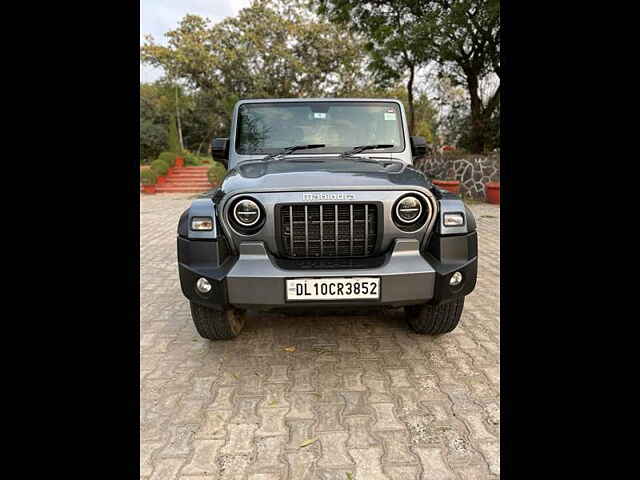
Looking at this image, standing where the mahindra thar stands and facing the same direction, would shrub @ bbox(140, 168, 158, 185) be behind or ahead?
behind

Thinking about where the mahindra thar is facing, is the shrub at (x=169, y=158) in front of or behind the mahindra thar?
behind

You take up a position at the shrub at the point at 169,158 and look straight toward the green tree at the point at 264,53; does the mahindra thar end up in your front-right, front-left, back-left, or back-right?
back-right

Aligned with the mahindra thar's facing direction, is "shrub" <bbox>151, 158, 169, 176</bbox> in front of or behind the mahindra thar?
behind

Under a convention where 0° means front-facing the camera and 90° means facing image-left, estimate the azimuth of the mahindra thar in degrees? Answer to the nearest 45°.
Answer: approximately 0°

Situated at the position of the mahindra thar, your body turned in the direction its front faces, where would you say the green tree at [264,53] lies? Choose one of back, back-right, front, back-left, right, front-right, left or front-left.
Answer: back
